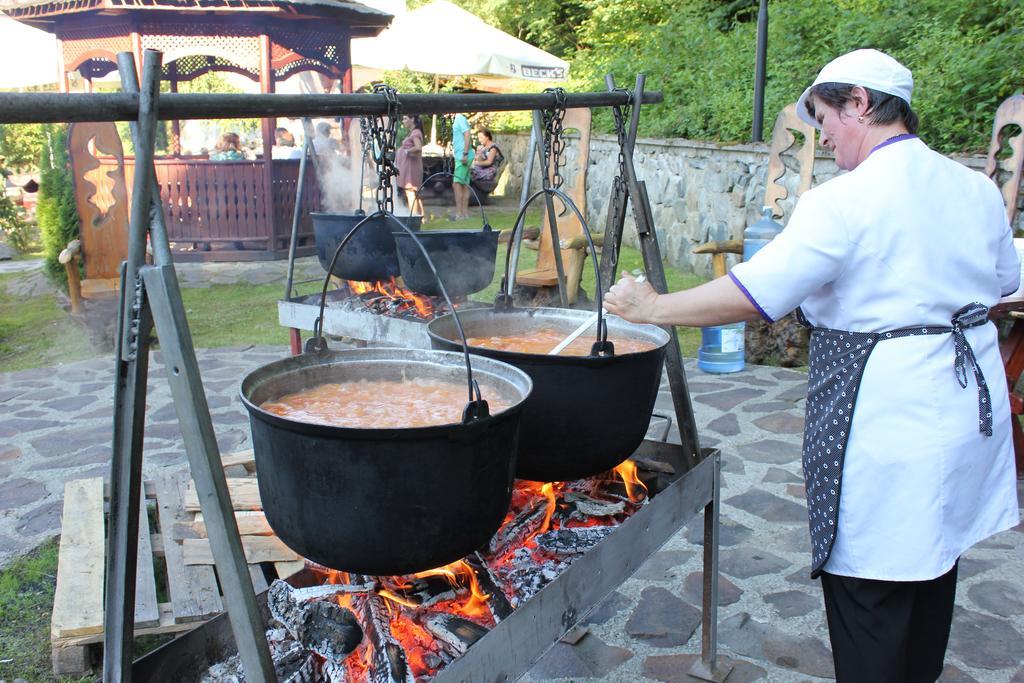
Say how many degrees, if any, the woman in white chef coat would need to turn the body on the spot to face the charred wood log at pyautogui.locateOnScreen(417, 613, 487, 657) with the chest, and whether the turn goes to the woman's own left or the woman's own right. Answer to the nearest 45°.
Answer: approximately 90° to the woman's own left

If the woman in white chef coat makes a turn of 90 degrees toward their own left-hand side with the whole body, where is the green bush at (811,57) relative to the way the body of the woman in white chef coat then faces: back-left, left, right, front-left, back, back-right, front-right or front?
back-right

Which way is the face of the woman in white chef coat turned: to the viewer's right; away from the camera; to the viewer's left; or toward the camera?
to the viewer's left

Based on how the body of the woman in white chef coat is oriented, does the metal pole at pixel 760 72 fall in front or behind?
in front

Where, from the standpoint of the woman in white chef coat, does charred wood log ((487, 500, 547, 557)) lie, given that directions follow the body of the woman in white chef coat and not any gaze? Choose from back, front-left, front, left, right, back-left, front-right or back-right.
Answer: front-left

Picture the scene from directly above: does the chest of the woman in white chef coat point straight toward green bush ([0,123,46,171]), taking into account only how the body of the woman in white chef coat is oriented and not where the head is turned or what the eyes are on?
yes

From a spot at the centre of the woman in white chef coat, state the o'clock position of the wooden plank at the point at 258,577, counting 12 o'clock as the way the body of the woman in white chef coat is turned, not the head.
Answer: The wooden plank is roughly at 11 o'clock from the woman in white chef coat.

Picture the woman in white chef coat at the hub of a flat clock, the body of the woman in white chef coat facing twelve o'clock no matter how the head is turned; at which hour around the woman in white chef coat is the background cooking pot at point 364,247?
The background cooking pot is roughly at 12 o'clock from the woman in white chef coat.

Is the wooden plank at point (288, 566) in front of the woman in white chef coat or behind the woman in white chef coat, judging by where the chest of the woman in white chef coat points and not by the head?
in front

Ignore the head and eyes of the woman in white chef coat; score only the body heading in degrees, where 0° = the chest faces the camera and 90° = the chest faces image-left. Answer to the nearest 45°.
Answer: approximately 135°

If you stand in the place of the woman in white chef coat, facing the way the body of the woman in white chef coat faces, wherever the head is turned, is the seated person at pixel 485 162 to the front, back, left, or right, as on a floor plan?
front
